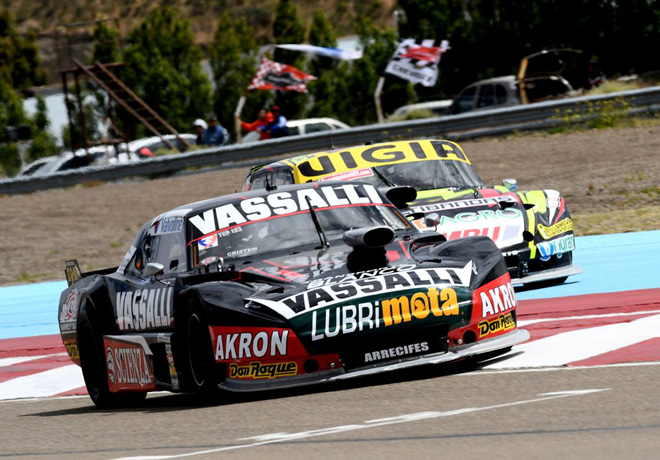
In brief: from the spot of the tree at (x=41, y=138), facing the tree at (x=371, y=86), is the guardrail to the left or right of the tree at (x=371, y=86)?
right

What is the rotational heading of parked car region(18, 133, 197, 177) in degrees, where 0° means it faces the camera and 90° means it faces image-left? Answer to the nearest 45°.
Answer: approximately 90°

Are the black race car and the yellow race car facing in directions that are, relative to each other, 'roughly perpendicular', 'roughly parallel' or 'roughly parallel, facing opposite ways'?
roughly parallel

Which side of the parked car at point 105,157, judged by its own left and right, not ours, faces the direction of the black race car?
left
